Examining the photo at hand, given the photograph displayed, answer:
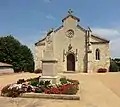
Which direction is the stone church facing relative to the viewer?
toward the camera

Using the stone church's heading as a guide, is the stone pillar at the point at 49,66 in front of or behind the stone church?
in front

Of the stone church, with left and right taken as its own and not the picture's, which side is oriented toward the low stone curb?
front
